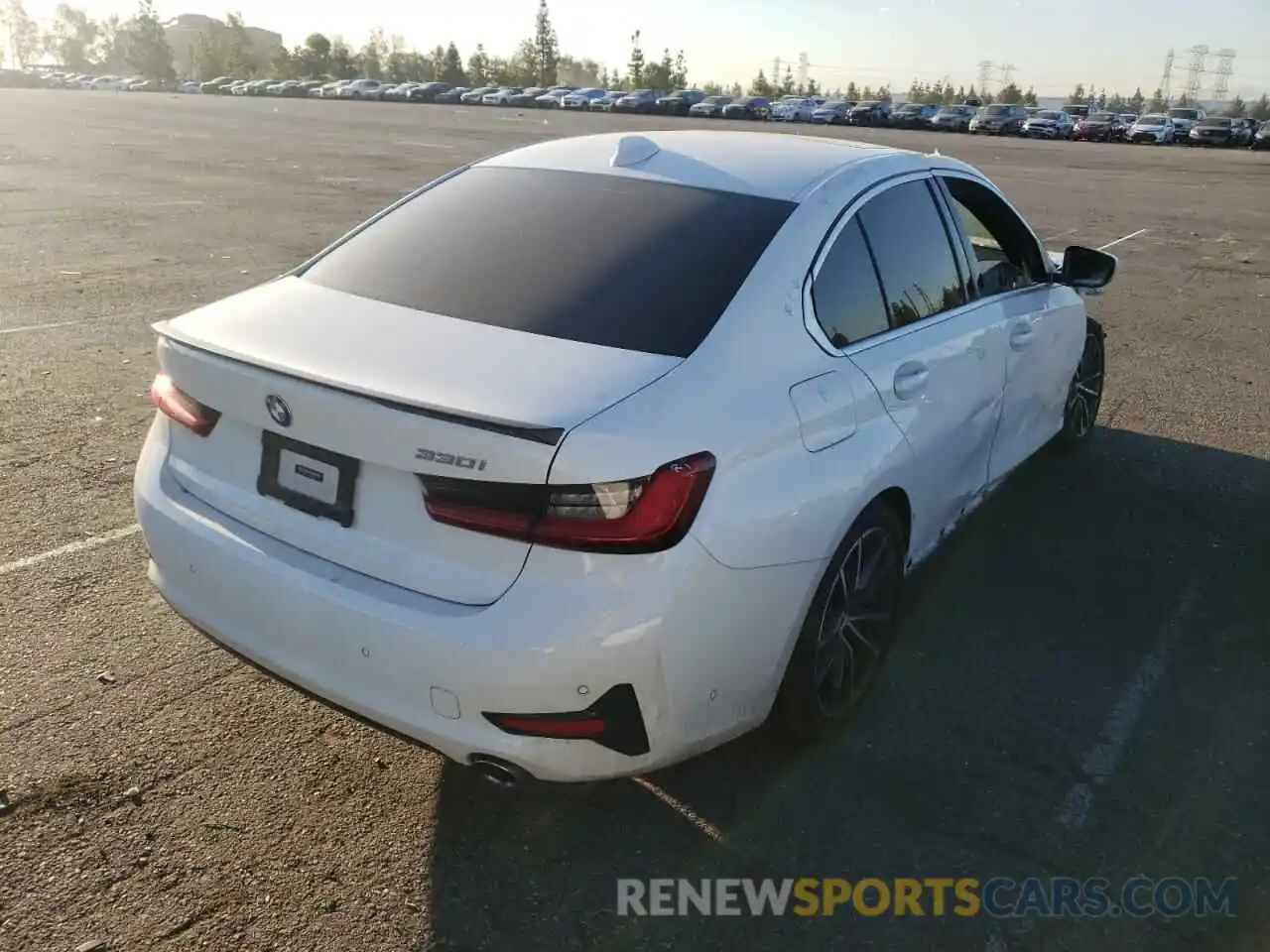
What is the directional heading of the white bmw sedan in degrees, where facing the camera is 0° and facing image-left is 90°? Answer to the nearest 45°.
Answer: approximately 225°
